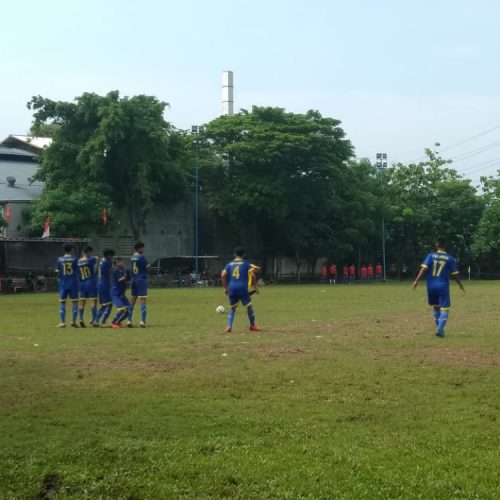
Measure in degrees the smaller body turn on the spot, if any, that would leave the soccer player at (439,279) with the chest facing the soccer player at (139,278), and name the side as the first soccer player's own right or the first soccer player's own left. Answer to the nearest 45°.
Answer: approximately 90° to the first soccer player's own left

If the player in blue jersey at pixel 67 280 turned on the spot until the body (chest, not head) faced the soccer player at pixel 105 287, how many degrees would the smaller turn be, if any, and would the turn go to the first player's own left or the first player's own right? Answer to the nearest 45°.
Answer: approximately 90° to the first player's own right

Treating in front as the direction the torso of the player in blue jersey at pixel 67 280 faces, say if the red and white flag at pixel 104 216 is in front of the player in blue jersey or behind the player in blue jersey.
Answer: in front

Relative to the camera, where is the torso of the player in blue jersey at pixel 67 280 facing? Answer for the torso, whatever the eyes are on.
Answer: away from the camera

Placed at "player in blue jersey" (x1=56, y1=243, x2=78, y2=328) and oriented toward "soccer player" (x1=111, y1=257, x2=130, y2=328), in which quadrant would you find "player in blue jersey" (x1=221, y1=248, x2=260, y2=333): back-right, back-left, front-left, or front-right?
front-right

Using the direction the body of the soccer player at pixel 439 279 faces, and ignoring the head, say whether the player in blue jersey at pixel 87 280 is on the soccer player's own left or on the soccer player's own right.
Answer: on the soccer player's own left

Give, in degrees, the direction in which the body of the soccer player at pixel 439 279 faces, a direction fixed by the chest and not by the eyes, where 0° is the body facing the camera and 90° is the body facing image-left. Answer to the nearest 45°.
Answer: approximately 180°

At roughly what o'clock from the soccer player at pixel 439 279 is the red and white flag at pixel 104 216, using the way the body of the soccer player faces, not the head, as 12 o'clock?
The red and white flag is roughly at 11 o'clock from the soccer player.

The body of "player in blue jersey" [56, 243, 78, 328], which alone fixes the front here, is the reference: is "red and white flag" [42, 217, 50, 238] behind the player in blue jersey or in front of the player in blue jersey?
in front

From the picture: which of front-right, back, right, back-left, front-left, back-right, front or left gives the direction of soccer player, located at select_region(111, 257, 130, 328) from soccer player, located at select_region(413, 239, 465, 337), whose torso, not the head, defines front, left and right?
left

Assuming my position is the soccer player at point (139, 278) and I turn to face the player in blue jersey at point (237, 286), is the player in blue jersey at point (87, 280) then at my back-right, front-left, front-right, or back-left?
back-right

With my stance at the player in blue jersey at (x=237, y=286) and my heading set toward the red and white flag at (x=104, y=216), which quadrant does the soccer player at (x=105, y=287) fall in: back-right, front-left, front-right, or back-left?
front-left

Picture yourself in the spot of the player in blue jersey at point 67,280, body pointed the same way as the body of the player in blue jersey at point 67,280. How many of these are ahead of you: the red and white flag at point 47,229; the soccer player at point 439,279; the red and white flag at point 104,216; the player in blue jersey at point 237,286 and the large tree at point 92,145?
3

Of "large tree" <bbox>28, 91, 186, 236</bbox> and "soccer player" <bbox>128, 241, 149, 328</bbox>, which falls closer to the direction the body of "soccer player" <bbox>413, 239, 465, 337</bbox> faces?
the large tree

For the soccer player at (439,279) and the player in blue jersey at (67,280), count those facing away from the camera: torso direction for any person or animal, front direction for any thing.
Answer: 2

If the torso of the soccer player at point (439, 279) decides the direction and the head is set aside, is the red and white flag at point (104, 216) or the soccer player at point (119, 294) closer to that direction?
the red and white flag
